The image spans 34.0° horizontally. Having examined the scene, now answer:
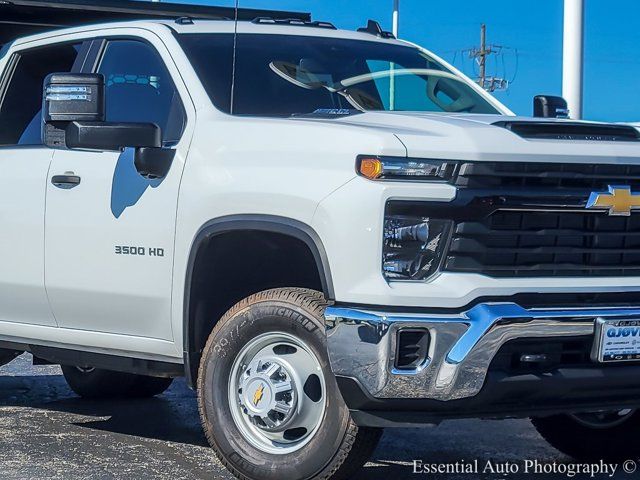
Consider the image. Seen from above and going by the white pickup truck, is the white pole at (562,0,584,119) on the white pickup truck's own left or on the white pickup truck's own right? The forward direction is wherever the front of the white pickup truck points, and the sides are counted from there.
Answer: on the white pickup truck's own left

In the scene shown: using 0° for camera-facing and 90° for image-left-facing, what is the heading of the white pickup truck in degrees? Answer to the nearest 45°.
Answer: approximately 315°
